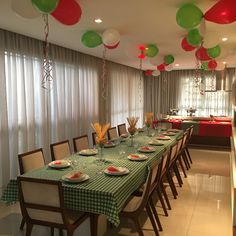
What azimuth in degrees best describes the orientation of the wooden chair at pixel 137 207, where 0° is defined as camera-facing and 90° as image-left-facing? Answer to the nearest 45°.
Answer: approximately 90°

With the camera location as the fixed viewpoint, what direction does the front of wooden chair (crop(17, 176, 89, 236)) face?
facing away from the viewer and to the right of the viewer

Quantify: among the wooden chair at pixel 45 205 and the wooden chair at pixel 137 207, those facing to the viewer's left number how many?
1

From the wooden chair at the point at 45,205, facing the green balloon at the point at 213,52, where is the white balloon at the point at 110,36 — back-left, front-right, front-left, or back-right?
front-left

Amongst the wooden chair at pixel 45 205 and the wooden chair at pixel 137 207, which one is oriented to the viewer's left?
the wooden chair at pixel 137 207

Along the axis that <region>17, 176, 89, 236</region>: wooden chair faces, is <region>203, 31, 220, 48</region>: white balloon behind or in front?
in front

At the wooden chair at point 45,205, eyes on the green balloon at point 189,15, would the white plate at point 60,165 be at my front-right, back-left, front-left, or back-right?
front-left

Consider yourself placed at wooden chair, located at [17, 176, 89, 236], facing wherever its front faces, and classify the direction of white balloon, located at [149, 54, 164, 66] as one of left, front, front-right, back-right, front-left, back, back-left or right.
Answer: front

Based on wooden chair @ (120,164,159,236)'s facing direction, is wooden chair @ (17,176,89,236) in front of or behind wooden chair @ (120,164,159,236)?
in front
